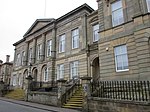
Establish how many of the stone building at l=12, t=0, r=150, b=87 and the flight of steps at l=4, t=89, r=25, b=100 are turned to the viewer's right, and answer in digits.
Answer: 0

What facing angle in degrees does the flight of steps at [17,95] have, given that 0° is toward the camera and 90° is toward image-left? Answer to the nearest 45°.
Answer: approximately 45°

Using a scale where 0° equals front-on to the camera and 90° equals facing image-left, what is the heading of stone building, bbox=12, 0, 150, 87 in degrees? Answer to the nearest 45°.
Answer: approximately 45°
